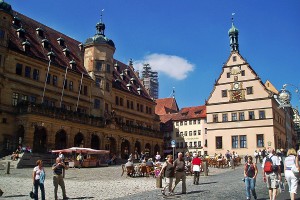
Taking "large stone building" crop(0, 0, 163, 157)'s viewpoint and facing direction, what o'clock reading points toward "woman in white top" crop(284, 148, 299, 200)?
The woman in white top is roughly at 1 o'clock from the large stone building.

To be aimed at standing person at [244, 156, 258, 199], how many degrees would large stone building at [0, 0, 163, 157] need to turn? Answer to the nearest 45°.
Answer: approximately 45° to its right

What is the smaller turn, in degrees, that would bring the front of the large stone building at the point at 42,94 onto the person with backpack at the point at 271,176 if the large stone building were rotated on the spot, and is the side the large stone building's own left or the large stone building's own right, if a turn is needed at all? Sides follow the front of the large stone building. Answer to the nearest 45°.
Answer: approximately 45° to the large stone building's own right

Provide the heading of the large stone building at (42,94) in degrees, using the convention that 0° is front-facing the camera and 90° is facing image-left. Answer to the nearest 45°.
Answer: approximately 315°
